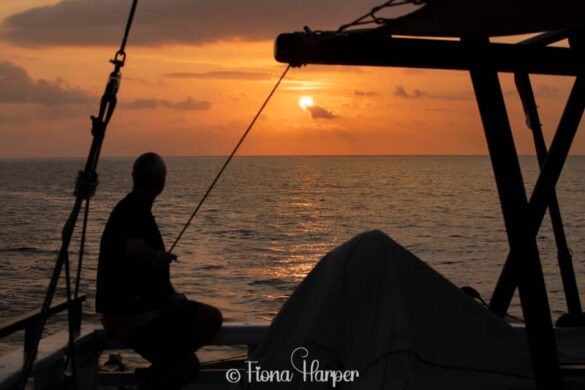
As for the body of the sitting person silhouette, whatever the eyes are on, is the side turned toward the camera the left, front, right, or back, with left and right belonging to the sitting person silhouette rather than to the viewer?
right

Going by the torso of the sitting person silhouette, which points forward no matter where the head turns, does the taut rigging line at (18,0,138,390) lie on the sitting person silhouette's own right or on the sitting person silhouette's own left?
on the sitting person silhouette's own right

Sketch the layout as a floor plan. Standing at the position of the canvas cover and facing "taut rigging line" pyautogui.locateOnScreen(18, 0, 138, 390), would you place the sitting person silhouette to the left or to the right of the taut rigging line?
right

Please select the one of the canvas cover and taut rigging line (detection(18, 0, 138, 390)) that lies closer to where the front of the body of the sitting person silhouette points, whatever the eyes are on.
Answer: the canvas cover

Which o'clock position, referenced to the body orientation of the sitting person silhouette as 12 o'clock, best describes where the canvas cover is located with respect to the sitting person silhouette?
The canvas cover is roughly at 1 o'clock from the sitting person silhouette.
